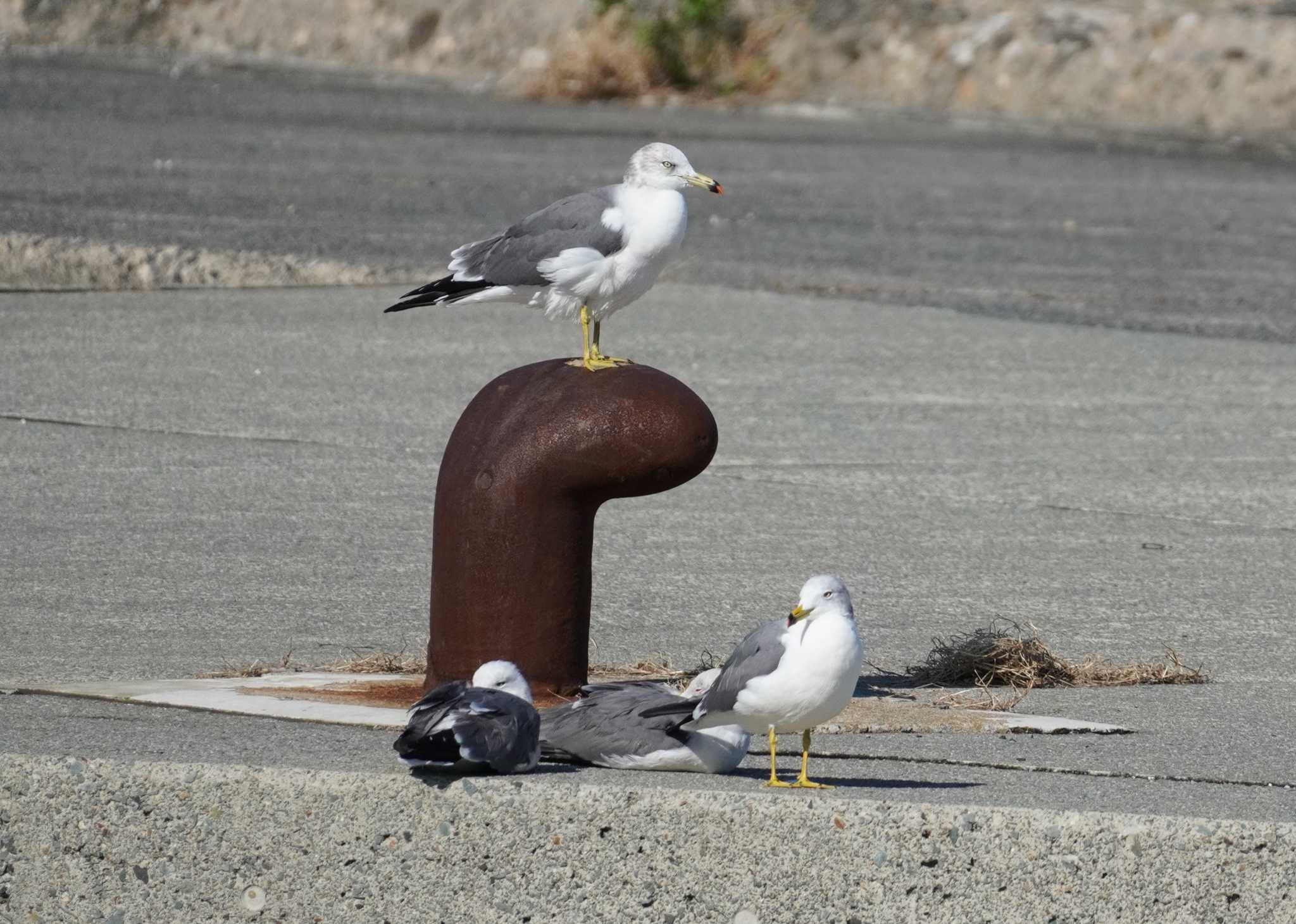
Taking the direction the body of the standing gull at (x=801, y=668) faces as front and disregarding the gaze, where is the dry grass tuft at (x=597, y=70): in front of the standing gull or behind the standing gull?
behind

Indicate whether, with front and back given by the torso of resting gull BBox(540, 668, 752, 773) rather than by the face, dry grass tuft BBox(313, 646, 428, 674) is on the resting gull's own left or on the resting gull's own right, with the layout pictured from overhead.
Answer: on the resting gull's own left

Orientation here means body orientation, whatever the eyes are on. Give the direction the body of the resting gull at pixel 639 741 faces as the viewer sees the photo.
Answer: to the viewer's right

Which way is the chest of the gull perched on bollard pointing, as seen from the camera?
to the viewer's right

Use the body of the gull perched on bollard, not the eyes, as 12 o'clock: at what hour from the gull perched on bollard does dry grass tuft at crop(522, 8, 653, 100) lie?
The dry grass tuft is roughly at 9 o'clock from the gull perched on bollard.

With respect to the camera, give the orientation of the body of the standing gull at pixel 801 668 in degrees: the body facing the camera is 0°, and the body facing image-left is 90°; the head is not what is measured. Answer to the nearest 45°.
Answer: approximately 315°

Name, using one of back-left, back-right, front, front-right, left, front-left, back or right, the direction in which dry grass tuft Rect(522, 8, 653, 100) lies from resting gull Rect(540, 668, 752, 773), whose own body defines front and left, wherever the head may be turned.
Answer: left
